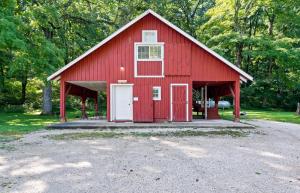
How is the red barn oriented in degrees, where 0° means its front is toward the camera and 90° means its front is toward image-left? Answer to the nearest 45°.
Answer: approximately 0°
